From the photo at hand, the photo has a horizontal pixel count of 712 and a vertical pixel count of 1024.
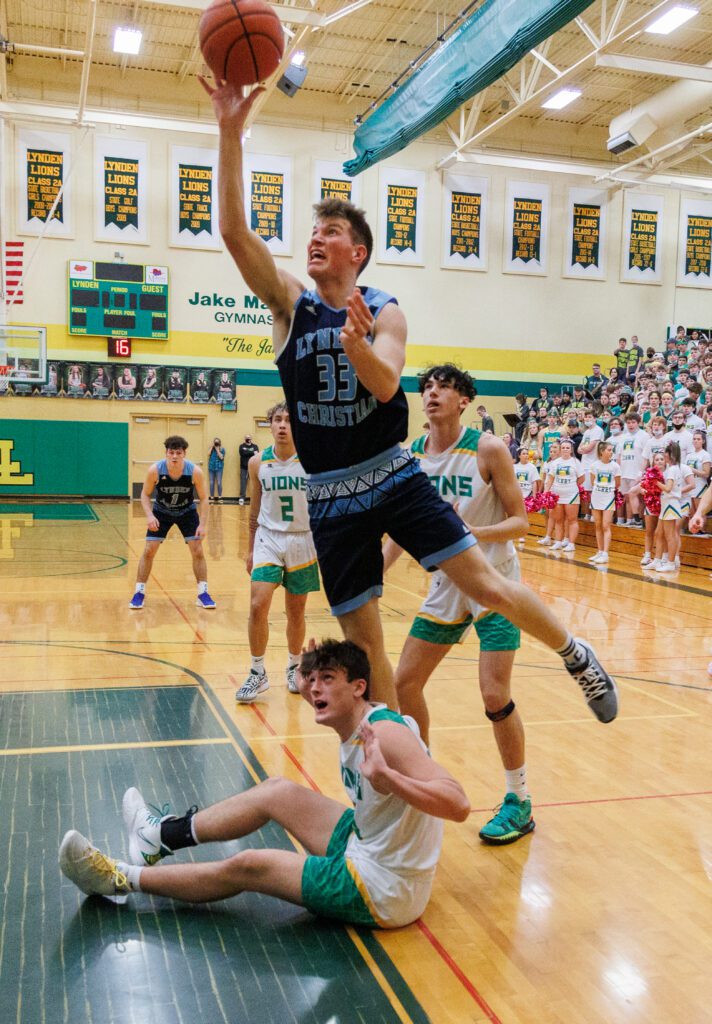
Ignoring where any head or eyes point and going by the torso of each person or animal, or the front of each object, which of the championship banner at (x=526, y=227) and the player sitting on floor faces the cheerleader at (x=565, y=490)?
the championship banner

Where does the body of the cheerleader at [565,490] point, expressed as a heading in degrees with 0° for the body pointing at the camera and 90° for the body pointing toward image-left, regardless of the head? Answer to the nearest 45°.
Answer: approximately 45°

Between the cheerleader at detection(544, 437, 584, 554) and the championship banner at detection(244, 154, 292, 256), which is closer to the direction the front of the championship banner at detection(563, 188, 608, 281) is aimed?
the cheerleader

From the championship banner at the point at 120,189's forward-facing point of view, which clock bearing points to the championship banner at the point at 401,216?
the championship banner at the point at 401,216 is roughly at 9 o'clock from the championship banner at the point at 120,189.
